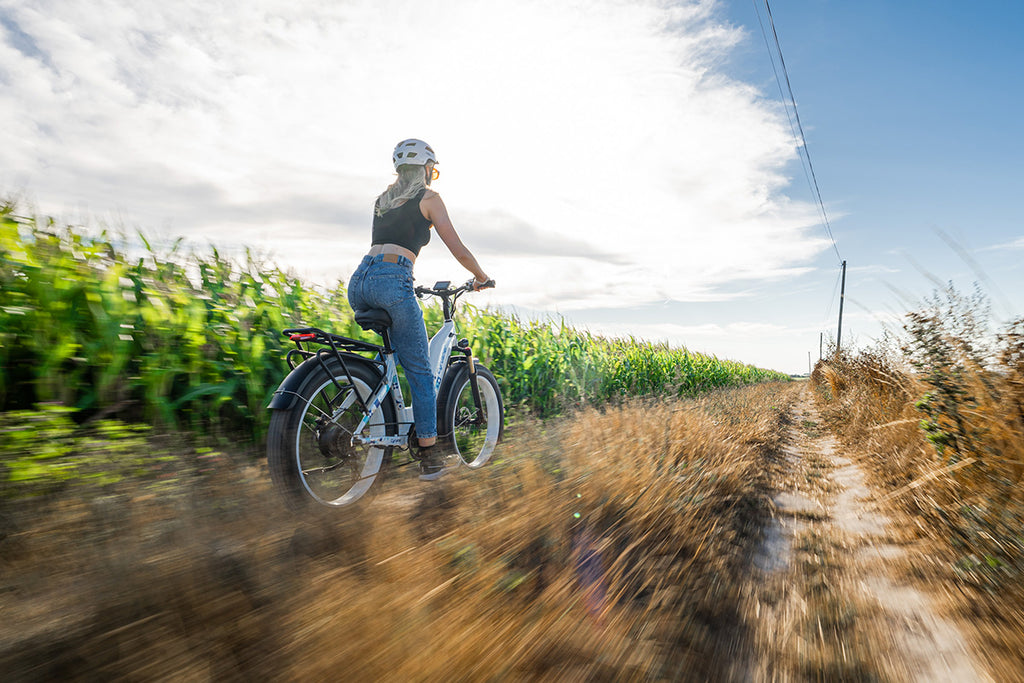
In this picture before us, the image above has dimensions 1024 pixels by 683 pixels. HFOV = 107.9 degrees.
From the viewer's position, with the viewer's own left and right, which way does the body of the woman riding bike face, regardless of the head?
facing away from the viewer and to the right of the viewer

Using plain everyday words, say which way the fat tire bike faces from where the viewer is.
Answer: facing away from the viewer and to the right of the viewer

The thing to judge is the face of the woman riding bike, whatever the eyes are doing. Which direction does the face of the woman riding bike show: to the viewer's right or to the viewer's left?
to the viewer's right
